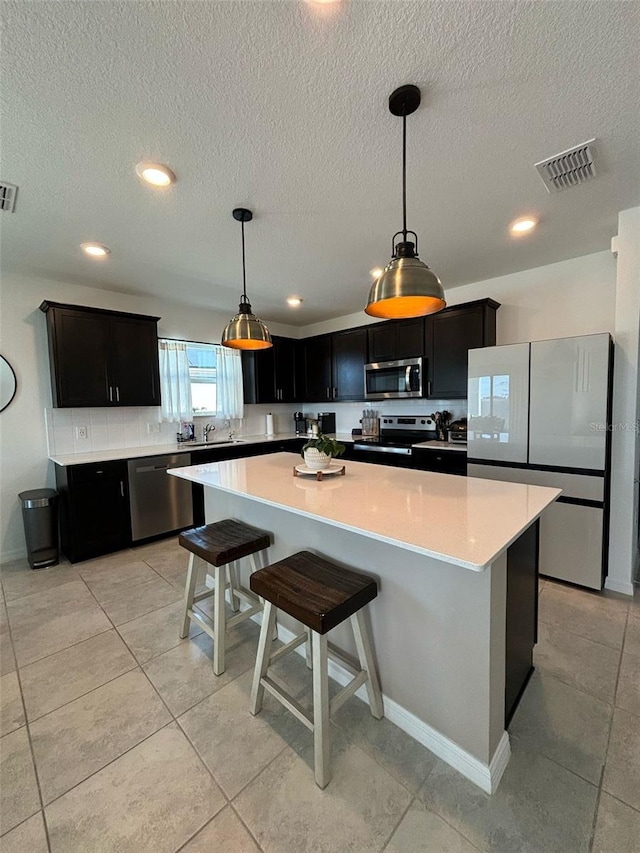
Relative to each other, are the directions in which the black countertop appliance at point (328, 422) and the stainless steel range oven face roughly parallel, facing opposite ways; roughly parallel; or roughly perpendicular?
roughly parallel

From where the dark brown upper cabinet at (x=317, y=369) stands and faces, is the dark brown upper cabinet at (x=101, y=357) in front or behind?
in front

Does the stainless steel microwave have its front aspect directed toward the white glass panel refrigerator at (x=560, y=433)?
no

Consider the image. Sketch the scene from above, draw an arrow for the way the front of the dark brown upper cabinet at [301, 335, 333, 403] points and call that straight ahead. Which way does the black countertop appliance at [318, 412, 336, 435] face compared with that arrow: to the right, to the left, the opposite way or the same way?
the same way

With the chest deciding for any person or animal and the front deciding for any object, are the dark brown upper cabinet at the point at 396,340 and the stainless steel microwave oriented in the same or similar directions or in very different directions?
same or similar directions

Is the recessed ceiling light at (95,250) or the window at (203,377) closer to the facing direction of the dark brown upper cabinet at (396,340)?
the recessed ceiling light

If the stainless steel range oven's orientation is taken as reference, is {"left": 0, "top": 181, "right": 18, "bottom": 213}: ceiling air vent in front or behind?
in front

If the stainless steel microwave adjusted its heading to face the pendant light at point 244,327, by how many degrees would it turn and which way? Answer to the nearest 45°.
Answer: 0° — it already faces it

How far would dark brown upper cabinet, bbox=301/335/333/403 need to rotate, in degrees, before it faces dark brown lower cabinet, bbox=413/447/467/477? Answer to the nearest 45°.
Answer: approximately 90° to its left

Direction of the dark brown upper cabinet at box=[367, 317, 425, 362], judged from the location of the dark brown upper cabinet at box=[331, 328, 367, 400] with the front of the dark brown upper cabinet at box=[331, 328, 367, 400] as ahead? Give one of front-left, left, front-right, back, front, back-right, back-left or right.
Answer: left

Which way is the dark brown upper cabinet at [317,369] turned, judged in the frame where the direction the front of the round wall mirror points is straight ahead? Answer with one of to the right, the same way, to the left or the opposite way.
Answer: to the right

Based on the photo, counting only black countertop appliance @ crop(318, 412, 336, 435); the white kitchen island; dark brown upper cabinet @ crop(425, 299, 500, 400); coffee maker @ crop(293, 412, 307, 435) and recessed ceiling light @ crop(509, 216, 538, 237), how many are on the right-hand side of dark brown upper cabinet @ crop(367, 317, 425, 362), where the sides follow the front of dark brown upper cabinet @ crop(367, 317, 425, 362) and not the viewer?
2

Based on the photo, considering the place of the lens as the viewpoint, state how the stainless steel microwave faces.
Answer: facing the viewer and to the left of the viewer

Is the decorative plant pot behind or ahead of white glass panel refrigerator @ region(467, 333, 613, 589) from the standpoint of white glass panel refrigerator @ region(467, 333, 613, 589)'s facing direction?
ahead

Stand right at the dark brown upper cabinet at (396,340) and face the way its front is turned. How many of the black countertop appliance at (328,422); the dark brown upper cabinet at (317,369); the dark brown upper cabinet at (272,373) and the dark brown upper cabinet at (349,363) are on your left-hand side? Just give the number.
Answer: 0

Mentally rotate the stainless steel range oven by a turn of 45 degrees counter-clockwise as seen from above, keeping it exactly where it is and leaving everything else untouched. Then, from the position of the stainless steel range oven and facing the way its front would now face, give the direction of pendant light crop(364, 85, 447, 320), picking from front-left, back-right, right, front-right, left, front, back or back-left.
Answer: front
